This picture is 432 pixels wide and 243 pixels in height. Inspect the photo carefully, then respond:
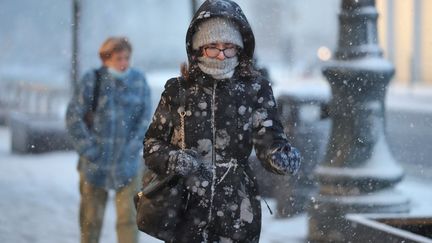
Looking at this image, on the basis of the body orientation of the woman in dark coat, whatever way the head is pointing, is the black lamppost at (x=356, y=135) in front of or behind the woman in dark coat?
behind

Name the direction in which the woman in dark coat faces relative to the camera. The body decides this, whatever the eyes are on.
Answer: toward the camera

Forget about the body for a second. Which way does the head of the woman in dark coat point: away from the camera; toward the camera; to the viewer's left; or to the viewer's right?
toward the camera

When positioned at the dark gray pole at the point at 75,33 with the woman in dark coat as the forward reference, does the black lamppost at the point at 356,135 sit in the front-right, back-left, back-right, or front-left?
front-left

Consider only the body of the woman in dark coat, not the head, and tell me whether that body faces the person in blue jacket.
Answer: no

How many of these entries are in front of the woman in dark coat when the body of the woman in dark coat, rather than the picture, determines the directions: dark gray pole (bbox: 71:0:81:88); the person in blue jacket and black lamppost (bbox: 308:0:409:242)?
0

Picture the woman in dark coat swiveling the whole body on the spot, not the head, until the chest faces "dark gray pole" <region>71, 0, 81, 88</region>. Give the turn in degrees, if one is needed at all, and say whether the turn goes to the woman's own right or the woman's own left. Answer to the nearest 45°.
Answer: approximately 180°
